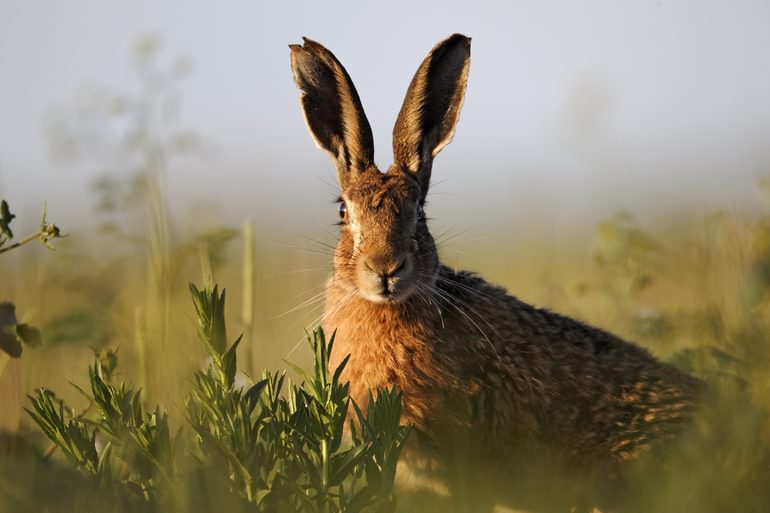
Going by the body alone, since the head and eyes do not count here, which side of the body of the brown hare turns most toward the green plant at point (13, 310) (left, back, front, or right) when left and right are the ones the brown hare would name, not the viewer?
front

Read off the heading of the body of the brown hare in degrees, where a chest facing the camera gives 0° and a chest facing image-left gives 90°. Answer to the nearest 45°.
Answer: approximately 45°
